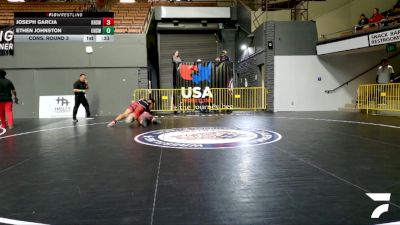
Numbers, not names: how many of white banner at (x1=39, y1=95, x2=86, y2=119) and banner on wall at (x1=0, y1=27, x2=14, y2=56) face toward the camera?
2

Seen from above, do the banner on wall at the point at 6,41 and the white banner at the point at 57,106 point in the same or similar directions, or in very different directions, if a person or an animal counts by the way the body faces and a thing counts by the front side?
same or similar directions

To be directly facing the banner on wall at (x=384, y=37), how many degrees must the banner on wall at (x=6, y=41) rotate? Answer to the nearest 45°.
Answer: approximately 45° to its left

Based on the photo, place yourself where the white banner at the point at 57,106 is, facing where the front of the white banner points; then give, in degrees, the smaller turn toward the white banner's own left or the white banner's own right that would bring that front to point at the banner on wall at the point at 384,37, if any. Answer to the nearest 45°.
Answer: approximately 45° to the white banner's own left

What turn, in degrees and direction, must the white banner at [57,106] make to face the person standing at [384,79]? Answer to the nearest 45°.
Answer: approximately 45° to its left

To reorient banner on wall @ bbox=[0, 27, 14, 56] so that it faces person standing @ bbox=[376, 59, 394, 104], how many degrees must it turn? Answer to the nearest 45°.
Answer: approximately 45° to its left

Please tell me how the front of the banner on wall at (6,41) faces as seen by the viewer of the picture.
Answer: facing the viewer
